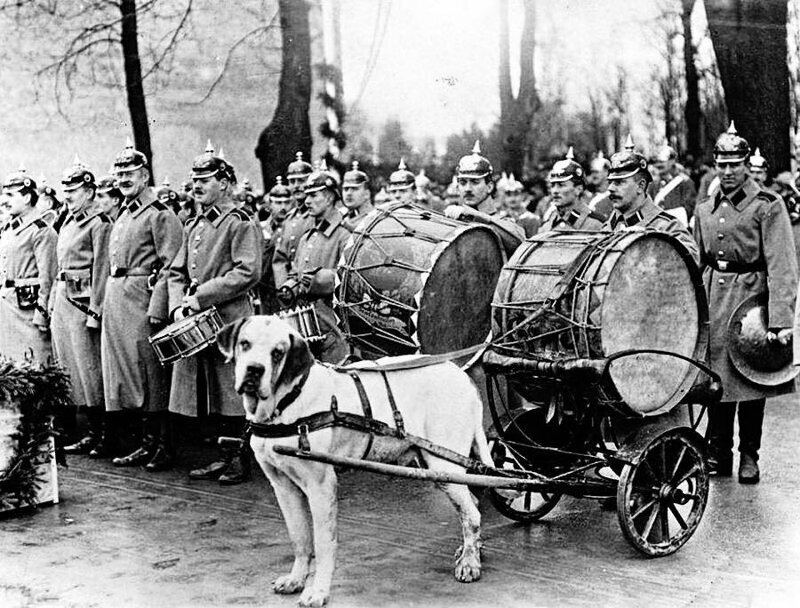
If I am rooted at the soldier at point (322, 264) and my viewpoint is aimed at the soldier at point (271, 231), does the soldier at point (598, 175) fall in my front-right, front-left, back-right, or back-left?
front-right

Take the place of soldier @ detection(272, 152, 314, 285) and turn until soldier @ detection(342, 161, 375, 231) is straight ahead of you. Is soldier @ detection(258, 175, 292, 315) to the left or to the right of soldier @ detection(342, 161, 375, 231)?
left

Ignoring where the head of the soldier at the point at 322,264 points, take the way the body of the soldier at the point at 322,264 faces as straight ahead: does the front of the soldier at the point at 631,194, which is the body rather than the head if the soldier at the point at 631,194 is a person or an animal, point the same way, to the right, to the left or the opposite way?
the same way

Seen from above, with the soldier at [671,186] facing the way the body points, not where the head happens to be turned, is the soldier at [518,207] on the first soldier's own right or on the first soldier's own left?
on the first soldier's own right

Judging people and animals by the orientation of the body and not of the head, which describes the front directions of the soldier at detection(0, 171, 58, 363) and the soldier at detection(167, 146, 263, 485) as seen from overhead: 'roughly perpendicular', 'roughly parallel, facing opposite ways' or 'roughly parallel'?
roughly parallel

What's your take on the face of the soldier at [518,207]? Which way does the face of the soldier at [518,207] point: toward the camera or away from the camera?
toward the camera

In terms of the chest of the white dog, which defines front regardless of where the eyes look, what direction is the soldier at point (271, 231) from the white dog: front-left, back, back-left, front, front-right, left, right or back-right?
back-right

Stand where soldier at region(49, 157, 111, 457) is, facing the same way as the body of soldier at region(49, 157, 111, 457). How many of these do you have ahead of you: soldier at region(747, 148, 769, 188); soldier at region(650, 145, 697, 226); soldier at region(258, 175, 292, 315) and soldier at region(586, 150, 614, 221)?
0

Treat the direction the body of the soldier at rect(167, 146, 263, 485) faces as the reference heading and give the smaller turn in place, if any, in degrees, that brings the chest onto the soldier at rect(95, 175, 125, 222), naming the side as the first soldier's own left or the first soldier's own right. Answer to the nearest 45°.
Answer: approximately 90° to the first soldier's own right

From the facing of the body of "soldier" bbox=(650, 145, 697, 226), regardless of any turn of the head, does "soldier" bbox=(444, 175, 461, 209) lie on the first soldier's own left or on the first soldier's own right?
on the first soldier's own right

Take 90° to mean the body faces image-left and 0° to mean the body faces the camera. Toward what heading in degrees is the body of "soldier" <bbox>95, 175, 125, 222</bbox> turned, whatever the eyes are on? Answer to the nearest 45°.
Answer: approximately 45°

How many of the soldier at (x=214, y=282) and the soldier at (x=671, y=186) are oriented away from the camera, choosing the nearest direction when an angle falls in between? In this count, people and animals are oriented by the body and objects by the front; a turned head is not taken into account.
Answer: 0

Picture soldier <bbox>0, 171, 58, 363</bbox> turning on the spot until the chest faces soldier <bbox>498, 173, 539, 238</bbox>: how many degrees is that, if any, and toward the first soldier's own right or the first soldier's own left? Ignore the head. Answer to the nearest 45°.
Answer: approximately 180°

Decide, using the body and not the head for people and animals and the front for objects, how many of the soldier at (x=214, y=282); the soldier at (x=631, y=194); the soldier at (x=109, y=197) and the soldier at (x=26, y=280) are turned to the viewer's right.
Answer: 0

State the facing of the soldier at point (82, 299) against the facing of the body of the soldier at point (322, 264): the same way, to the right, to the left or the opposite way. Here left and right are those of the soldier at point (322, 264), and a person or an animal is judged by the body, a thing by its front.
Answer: the same way

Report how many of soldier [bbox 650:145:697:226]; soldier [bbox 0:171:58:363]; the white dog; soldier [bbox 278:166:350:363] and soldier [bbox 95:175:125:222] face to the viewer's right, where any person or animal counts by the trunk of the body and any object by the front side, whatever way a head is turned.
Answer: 0

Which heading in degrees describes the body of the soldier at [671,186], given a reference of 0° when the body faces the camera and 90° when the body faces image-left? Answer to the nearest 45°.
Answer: approximately 45°

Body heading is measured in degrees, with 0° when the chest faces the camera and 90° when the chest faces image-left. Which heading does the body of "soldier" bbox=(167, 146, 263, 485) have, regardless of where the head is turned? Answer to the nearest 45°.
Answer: approximately 45°
